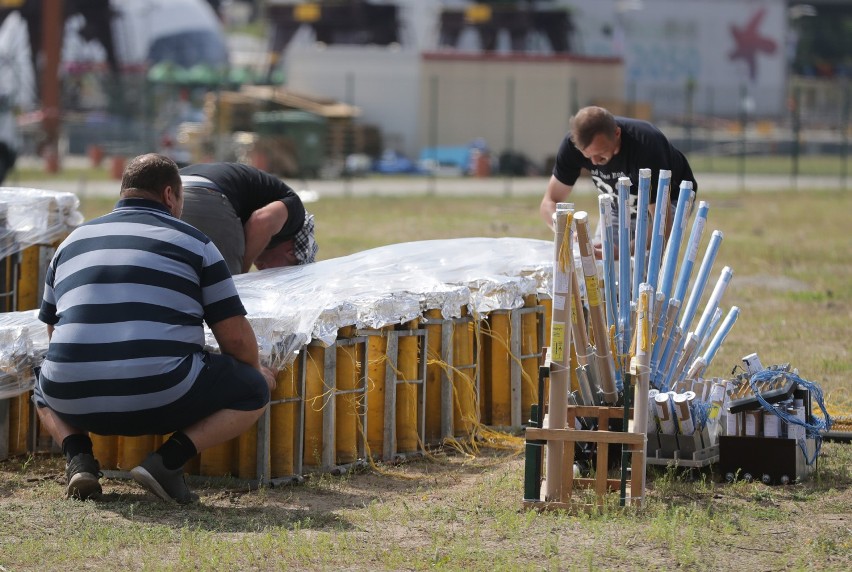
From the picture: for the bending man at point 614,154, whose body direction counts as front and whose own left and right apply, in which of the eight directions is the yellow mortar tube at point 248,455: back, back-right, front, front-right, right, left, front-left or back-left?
front

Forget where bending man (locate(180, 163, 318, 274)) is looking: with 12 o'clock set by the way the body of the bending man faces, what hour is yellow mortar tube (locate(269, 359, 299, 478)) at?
The yellow mortar tube is roughly at 3 o'clock from the bending man.

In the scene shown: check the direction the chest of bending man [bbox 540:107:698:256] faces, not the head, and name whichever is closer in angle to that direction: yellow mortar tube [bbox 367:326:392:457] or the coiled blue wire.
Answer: the yellow mortar tube

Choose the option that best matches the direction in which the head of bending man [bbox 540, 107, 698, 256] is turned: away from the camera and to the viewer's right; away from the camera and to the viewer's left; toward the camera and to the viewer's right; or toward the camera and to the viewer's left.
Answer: toward the camera and to the viewer's left

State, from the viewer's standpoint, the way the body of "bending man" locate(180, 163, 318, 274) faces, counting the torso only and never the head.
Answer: to the viewer's right

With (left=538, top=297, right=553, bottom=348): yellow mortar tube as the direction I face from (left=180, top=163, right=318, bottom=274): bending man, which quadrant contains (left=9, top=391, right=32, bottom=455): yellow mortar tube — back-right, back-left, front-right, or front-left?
back-right

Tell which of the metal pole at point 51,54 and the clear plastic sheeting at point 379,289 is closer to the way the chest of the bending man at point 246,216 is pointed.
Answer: the clear plastic sheeting

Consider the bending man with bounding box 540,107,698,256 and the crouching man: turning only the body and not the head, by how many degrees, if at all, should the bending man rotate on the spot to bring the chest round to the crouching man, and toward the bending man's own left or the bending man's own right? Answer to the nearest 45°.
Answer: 0° — they already face them

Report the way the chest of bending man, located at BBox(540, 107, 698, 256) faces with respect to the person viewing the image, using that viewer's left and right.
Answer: facing the viewer and to the left of the viewer

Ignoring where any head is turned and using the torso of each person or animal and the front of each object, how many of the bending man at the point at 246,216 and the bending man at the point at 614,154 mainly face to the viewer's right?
1

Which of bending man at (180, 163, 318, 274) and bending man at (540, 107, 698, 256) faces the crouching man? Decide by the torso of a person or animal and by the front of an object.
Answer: bending man at (540, 107, 698, 256)

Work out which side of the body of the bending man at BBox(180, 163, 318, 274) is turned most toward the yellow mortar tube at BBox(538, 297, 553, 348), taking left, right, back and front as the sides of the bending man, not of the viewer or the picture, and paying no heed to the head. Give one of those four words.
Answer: front

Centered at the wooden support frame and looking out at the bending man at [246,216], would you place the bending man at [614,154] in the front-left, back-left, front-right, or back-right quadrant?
front-right

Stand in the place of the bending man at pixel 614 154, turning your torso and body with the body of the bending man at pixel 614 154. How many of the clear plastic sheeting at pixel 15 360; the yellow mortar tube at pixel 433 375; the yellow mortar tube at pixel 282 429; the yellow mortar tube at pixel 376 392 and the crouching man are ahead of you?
5

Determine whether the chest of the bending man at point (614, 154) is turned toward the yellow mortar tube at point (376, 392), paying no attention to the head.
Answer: yes

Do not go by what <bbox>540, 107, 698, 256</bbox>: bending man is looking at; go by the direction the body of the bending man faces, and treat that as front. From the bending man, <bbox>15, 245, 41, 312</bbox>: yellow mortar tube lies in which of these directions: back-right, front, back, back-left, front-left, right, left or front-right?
front-right
